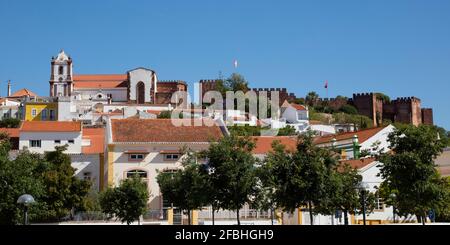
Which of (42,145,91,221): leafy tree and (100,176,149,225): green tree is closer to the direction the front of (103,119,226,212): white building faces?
the green tree

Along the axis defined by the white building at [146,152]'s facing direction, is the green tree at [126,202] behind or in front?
in front

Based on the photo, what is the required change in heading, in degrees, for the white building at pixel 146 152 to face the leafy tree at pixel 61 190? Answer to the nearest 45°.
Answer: approximately 45° to its right

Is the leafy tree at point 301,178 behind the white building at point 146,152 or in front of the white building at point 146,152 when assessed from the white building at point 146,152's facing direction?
in front

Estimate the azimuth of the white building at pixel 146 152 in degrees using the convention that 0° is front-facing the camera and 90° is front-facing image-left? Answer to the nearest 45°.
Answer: approximately 0°
